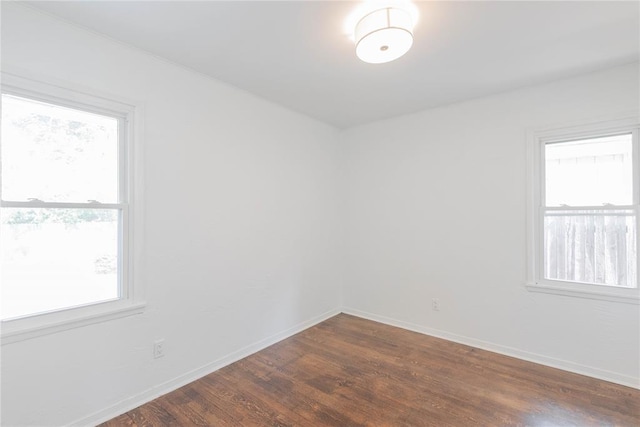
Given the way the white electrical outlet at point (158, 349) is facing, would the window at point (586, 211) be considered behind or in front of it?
in front

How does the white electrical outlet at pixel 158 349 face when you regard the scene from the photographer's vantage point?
facing the viewer and to the right of the viewer

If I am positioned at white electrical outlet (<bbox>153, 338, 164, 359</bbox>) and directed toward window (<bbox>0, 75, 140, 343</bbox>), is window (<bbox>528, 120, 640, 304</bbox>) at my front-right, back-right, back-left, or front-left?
back-left
